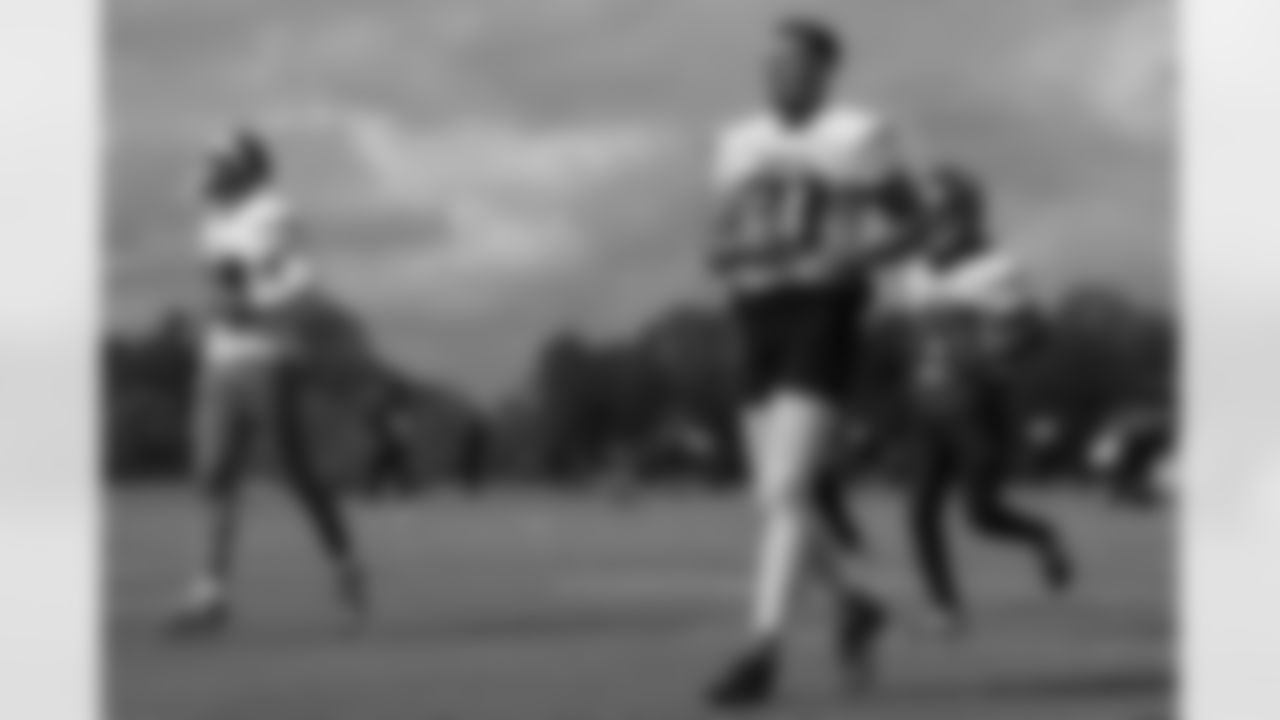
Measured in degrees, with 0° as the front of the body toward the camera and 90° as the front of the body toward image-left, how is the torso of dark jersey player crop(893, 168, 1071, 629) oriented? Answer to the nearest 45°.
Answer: approximately 45°
